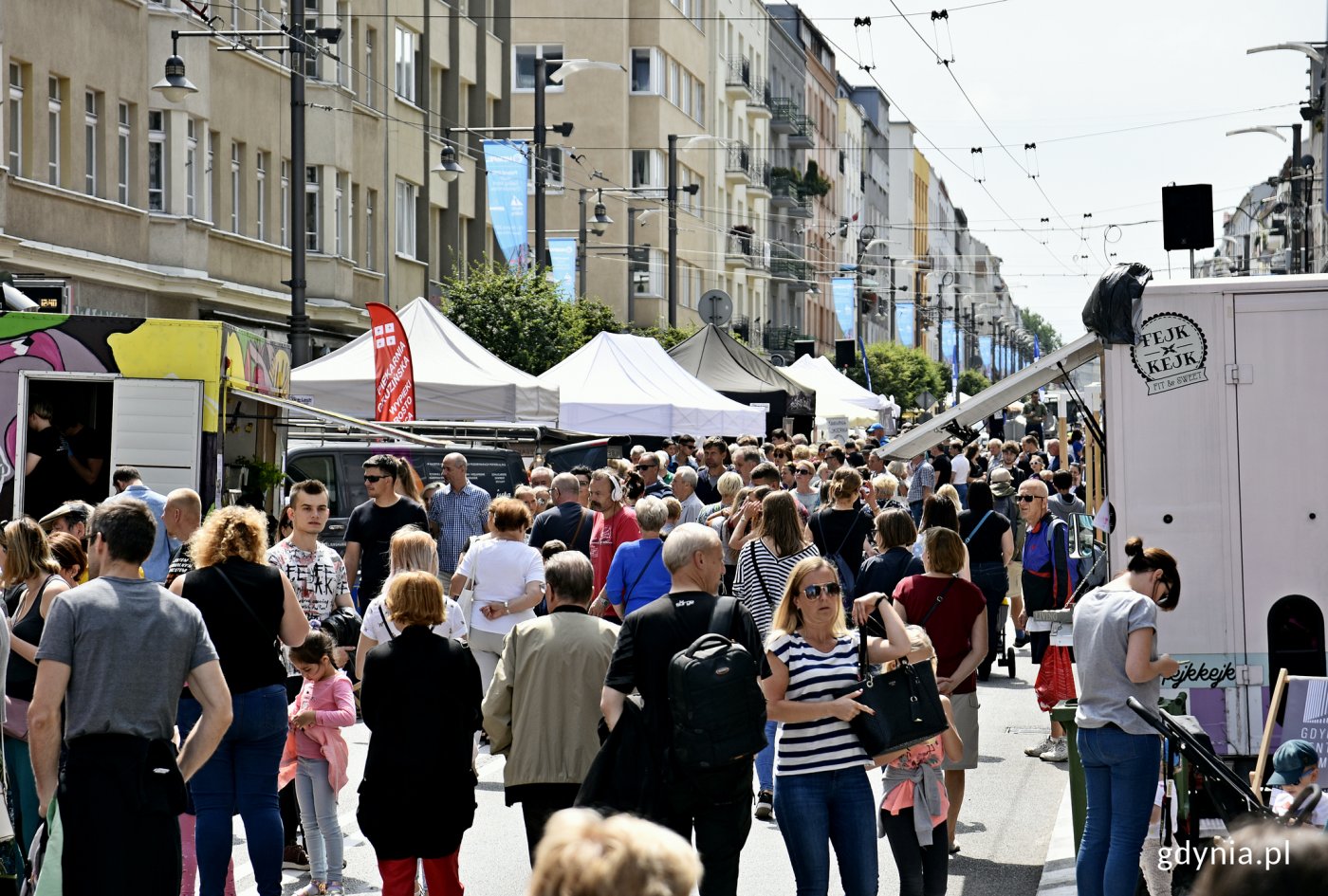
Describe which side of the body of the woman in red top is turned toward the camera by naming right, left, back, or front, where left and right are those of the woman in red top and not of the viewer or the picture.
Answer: back

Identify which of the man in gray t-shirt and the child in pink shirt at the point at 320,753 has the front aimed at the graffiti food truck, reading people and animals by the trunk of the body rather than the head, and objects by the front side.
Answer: the man in gray t-shirt

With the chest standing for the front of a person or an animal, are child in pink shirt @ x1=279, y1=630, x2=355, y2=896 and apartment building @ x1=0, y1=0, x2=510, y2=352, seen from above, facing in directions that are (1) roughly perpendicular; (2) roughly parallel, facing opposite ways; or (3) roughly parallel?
roughly perpendicular

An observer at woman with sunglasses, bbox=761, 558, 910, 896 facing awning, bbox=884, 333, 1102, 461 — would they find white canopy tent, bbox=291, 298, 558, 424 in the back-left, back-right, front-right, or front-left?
front-left

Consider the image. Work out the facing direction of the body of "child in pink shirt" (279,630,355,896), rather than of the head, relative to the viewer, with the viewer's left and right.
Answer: facing the viewer and to the left of the viewer

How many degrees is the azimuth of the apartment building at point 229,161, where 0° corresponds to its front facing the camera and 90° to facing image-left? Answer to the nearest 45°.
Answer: approximately 315°

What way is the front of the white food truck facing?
away from the camera
